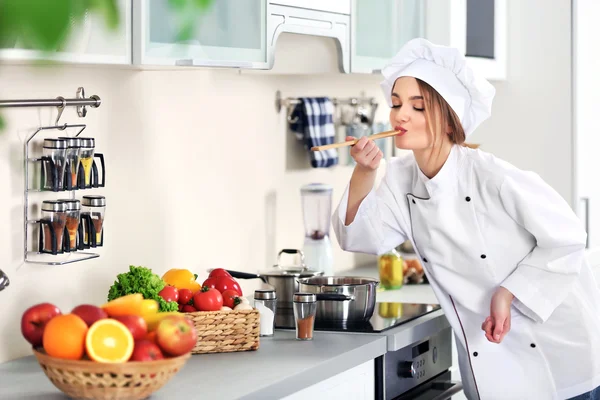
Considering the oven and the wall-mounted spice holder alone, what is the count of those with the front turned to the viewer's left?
0

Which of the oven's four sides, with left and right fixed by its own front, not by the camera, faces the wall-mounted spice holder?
right

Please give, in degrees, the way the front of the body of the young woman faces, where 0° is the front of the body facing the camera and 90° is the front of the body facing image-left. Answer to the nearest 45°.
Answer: approximately 45°

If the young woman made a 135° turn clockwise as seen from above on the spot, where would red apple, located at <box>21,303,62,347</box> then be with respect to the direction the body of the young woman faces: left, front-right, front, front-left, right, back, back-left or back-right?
back-left

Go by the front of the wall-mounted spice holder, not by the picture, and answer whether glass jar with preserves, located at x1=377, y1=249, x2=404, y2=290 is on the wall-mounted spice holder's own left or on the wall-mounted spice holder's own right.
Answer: on the wall-mounted spice holder's own left

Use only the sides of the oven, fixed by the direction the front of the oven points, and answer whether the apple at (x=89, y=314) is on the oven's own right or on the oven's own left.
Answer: on the oven's own right

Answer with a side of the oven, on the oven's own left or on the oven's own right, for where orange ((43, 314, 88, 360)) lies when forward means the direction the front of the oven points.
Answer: on the oven's own right

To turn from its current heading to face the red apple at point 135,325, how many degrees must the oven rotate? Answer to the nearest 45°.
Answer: approximately 90° to its right

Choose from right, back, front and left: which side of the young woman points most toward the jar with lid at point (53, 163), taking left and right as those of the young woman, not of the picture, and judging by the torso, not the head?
front

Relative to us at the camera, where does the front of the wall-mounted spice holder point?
facing the viewer and to the right of the viewer

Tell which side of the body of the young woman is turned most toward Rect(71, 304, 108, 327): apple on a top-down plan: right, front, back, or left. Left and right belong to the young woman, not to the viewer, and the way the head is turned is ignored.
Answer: front

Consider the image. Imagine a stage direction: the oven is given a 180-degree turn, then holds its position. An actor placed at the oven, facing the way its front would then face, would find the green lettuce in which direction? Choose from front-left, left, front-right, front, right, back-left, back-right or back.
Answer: left

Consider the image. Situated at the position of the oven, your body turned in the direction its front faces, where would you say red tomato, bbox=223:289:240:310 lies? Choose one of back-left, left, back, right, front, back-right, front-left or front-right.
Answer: right
